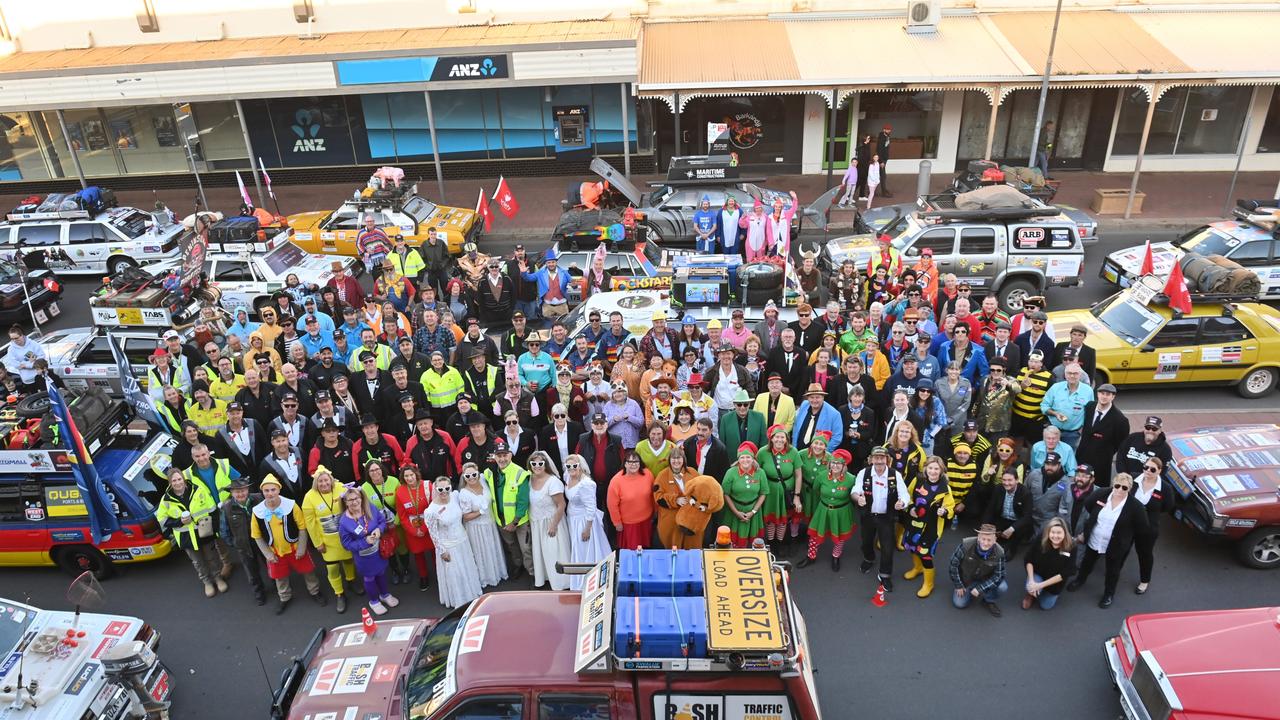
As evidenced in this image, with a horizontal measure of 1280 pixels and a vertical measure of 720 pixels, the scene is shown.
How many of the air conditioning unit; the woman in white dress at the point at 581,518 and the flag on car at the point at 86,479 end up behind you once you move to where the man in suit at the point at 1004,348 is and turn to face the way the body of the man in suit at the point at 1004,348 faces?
1

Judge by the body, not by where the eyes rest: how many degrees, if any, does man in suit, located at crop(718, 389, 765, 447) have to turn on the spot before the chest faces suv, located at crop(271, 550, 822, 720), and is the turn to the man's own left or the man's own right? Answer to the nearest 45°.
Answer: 0° — they already face it

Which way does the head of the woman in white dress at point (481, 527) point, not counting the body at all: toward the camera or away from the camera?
toward the camera

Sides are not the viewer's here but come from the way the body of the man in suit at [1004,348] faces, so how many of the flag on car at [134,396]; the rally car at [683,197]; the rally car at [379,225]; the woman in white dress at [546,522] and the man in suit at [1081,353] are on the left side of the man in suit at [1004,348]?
1

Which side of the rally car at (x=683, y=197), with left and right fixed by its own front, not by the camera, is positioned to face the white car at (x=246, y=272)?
front

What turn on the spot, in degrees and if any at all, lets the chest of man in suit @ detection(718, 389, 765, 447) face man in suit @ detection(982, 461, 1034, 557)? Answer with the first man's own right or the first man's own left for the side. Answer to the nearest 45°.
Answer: approximately 90° to the first man's own left

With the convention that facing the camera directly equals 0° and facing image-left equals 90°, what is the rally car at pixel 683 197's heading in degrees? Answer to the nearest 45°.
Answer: approximately 90°

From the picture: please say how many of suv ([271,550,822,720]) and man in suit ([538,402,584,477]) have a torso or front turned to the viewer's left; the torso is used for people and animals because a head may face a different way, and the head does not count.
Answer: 1

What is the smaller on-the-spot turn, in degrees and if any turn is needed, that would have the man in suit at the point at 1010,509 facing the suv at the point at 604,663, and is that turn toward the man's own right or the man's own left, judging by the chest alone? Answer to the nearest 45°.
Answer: approximately 45° to the man's own right

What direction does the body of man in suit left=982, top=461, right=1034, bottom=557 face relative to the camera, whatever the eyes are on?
toward the camera

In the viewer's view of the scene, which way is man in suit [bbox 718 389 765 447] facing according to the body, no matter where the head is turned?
toward the camera

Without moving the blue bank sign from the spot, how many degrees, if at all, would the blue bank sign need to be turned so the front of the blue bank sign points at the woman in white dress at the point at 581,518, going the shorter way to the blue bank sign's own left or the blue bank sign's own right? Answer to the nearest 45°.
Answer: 0° — it already faces them

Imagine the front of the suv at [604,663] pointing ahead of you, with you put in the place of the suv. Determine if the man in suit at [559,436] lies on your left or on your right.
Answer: on your right

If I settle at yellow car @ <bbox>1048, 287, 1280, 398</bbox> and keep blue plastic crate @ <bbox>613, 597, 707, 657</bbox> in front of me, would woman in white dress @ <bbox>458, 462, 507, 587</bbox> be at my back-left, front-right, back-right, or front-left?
front-right

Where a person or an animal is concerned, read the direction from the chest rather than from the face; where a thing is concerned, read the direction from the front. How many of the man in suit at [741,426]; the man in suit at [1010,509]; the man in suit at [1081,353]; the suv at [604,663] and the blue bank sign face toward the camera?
4
